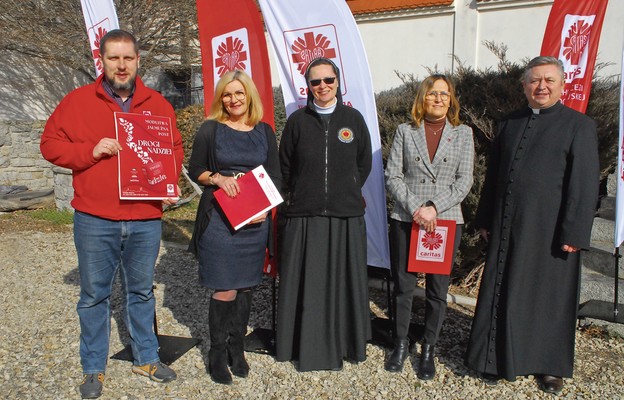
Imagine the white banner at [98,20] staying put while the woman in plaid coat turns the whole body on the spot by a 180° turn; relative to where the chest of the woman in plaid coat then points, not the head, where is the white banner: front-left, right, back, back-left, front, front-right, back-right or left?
left

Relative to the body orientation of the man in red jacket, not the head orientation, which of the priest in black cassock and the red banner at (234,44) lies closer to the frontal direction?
the priest in black cassock

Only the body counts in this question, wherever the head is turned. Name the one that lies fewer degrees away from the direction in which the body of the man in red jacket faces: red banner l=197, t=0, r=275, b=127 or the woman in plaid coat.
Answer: the woman in plaid coat

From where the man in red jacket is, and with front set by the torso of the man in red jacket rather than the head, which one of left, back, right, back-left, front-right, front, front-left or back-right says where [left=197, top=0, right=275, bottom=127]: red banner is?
back-left

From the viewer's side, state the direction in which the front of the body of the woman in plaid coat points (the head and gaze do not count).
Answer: toward the camera

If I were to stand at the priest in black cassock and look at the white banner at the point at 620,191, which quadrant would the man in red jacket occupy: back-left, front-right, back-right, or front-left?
back-left

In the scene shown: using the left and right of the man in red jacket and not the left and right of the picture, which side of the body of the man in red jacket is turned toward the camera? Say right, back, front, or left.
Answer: front

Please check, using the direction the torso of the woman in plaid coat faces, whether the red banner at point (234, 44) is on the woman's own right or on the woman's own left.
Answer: on the woman's own right

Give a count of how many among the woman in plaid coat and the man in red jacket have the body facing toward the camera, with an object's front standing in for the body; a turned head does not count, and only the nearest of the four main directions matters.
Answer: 2

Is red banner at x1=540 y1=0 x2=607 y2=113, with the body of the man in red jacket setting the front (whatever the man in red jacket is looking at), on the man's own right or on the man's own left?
on the man's own left
